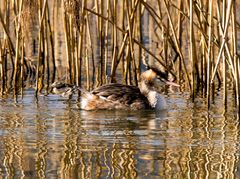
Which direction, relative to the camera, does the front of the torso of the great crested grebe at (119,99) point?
to the viewer's right
